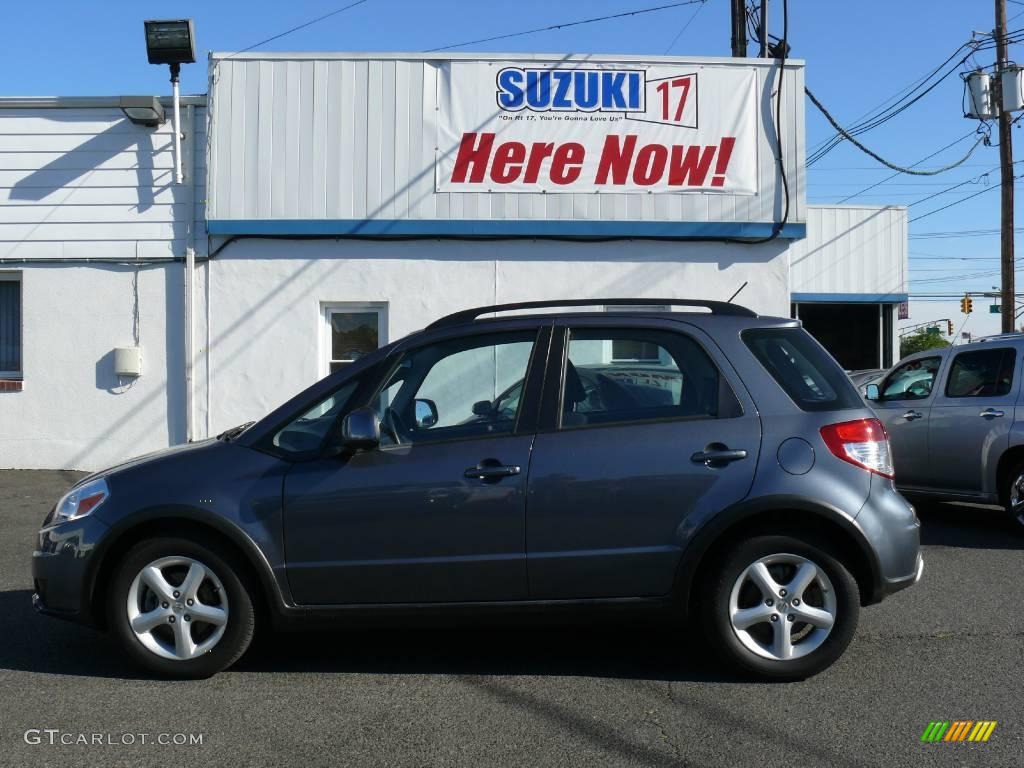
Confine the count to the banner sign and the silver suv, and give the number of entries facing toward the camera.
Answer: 1

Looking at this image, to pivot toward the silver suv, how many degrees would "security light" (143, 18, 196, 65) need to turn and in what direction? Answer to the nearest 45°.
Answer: approximately 45° to its left

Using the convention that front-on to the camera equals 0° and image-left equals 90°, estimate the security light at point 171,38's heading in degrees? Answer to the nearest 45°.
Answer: approximately 0°

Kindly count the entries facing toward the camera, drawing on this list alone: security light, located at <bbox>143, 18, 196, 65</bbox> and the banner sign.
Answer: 2

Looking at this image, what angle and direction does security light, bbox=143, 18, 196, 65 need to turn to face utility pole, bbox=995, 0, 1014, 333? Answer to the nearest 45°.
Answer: approximately 90° to its left

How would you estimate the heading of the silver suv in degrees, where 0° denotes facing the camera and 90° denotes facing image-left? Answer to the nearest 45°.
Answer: approximately 135°

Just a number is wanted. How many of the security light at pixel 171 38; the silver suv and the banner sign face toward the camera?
2

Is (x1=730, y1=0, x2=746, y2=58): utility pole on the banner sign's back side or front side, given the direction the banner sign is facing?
on the back side

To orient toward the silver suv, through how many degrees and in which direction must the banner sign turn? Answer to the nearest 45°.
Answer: approximately 45° to its left

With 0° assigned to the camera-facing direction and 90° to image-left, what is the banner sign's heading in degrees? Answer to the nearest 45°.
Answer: approximately 0°

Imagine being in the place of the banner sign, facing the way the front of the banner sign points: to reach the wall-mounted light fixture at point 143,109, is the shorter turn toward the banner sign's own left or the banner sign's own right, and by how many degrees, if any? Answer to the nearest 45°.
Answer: approximately 90° to the banner sign's own right
